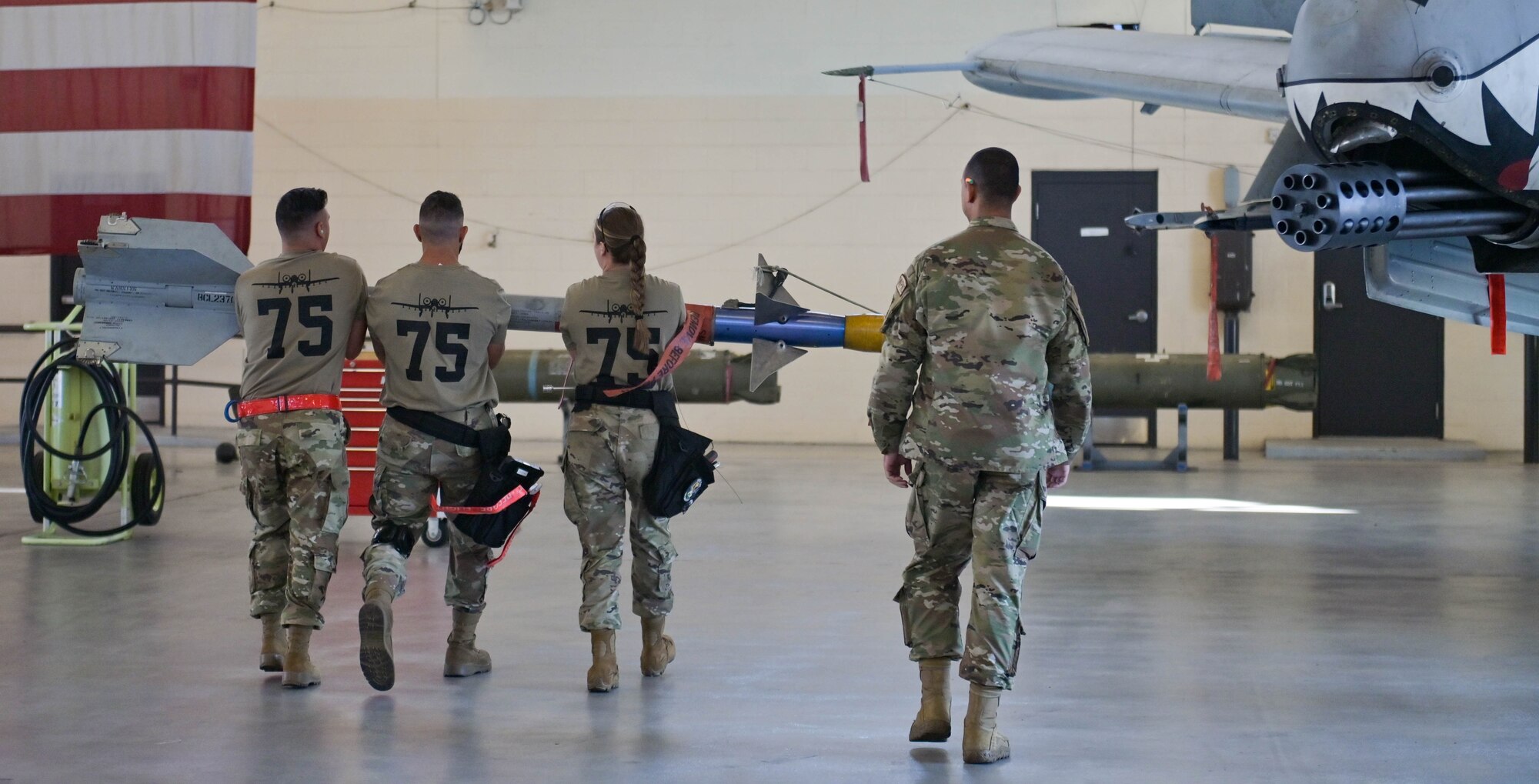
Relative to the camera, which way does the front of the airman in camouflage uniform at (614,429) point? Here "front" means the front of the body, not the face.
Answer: away from the camera

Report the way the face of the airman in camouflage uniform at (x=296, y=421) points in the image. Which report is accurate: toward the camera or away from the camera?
away from the camera

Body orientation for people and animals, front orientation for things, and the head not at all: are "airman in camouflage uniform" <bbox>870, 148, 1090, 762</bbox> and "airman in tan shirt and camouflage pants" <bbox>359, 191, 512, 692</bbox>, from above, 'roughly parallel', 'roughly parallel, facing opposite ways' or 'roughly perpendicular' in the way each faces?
roughly parallel

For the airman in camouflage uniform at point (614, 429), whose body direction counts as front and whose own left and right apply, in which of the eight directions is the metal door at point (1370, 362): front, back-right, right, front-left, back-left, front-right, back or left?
front-right

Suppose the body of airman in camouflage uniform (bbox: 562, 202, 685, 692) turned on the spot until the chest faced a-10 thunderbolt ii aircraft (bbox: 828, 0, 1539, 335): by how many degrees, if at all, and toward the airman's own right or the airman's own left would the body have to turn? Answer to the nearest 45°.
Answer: approximately 90° to the airman's own right

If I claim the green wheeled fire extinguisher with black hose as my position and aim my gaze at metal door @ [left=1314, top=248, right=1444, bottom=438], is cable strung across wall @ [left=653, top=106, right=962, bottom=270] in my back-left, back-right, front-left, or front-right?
front-left

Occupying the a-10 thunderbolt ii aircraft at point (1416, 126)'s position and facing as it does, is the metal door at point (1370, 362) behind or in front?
behind

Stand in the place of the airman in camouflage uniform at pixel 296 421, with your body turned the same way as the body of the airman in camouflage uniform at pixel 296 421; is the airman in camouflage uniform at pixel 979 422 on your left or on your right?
on your right

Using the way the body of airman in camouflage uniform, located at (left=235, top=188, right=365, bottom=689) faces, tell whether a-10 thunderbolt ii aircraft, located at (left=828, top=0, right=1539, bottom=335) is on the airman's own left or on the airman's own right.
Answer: on the airman's own right

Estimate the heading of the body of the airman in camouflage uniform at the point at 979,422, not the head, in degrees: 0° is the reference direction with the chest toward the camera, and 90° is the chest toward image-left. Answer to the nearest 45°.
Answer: approximately 180°

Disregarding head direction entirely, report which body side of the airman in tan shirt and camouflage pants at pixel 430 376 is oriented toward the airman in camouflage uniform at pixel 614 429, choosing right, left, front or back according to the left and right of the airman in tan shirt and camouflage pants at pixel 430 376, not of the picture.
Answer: right

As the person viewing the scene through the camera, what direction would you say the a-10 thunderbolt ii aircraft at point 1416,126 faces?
facing the viewer and to the left of the viewer

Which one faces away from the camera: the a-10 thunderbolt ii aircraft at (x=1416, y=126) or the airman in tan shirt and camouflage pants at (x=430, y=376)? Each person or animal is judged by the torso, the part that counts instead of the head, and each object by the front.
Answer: the airman in tan shirt and camouflage pants

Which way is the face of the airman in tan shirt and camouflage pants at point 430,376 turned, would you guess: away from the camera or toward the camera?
away from the camera

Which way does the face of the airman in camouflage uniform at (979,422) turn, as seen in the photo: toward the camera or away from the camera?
away from the camera

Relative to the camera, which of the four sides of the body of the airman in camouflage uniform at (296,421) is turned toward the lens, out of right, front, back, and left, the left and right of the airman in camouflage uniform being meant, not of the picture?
back

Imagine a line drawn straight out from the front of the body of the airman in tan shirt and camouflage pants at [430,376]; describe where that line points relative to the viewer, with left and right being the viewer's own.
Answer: facing away from the viewer

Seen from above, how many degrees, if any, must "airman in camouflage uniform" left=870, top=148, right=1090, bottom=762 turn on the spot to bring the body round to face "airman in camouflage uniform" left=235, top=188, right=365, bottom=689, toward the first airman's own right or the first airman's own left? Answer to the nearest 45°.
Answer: approximately 90° to the first airman's own left

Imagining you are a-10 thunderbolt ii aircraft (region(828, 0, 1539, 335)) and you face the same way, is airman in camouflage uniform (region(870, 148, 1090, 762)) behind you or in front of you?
in front
